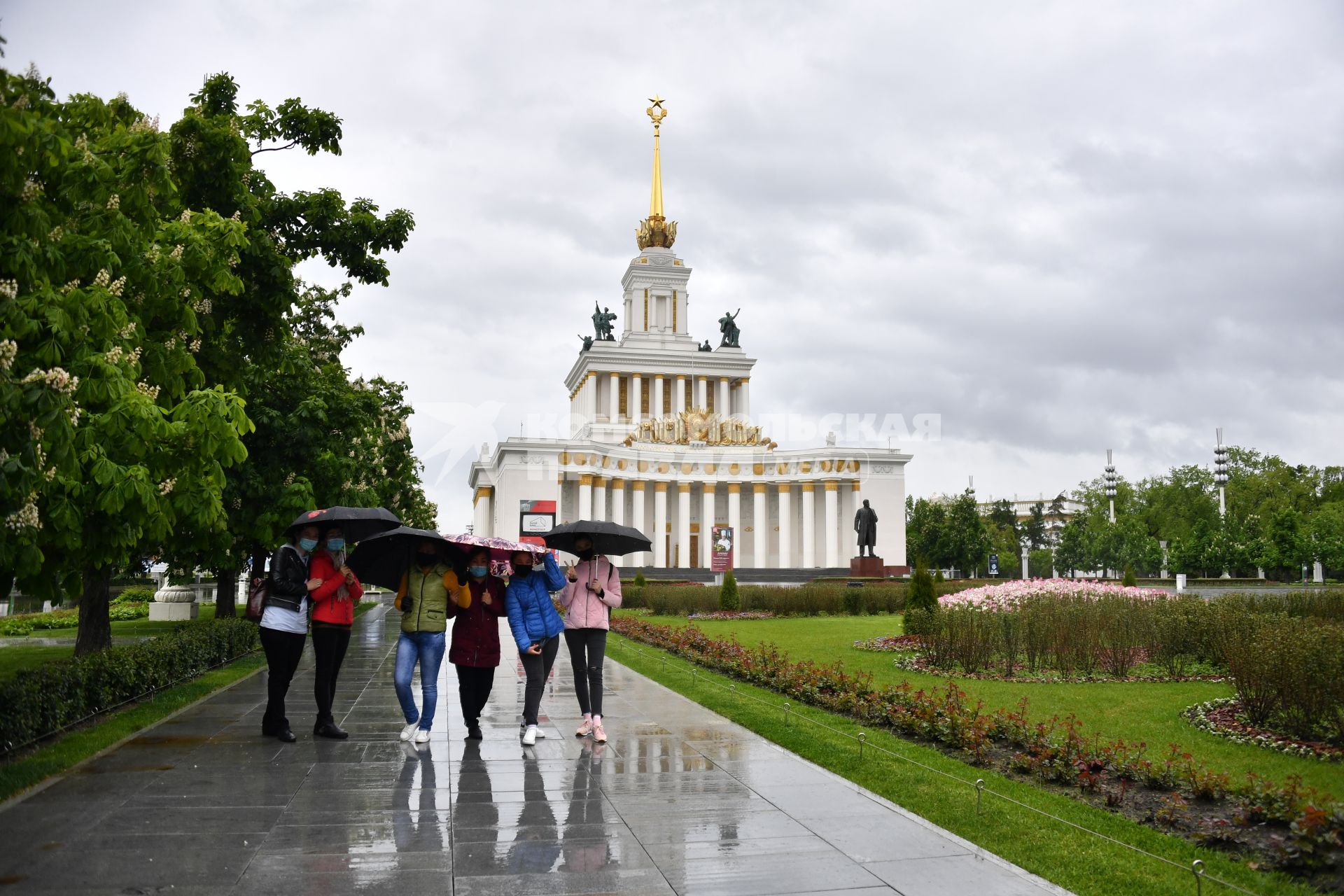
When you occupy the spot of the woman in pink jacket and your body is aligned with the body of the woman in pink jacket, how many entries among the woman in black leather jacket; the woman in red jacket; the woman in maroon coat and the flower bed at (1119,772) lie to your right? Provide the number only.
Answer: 3

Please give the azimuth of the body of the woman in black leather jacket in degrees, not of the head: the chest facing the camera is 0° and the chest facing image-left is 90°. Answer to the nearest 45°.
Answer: approximately 315°

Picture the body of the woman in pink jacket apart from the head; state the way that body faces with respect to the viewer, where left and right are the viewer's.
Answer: facing the viewer

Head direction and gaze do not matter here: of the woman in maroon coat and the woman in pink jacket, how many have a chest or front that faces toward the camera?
2

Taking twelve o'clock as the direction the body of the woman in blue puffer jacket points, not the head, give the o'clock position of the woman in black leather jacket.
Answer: The woman in black leather jacket is roughly at 3 o'clock from the woman in blue puffer jacket.

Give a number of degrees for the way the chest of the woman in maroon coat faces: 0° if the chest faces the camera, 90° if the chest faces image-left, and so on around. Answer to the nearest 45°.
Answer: approximately 0°

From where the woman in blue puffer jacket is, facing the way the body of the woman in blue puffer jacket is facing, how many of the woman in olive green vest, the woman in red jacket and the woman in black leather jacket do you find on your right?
3

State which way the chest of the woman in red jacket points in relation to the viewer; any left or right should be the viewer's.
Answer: facing the viewer and to the right of the viewer

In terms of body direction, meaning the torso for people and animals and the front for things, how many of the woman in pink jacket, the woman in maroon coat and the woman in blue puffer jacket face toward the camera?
3

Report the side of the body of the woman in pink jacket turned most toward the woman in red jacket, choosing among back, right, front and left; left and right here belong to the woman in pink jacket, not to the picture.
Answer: right

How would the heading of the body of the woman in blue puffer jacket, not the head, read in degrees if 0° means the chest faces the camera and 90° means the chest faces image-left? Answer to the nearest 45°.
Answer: approximately 0°
